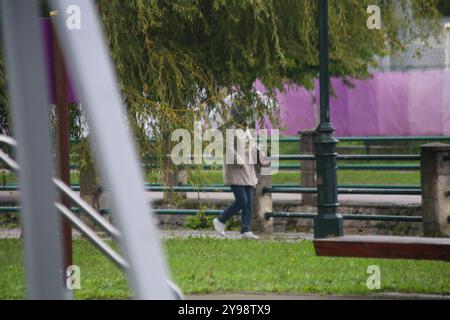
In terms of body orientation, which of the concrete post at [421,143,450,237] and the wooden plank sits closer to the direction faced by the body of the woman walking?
the concrete post

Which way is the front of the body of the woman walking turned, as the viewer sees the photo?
to the viewer's right

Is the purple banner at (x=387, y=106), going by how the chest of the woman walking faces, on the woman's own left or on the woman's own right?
on the woman's own left

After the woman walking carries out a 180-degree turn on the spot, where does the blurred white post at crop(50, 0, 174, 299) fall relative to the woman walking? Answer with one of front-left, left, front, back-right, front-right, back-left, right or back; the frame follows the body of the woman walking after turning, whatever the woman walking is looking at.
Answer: left

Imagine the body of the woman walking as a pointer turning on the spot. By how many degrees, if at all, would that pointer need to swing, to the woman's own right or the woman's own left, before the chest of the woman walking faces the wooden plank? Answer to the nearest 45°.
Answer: approximately 90° to the woman's own right

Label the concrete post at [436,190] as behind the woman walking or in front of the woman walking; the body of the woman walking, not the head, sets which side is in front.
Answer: in front
